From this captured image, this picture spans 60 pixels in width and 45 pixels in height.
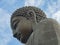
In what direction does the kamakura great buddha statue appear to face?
to the viewer's left
